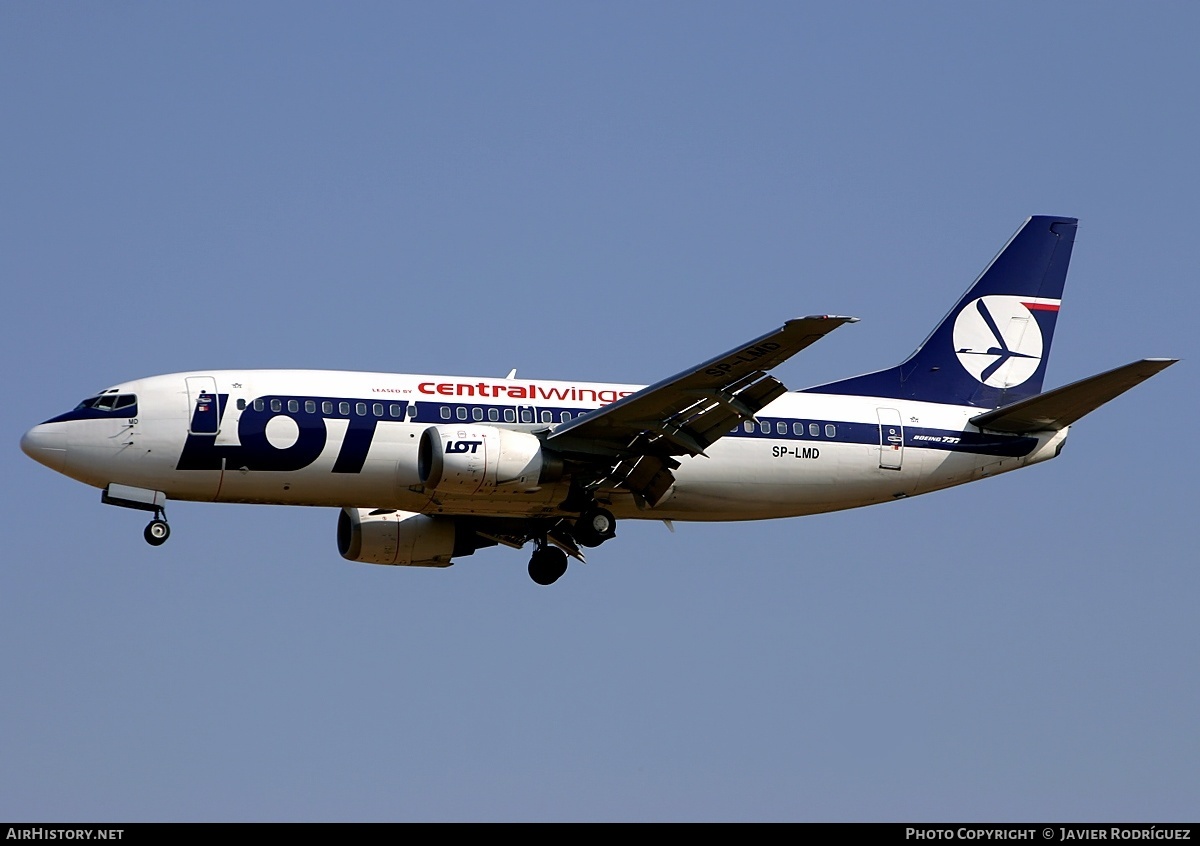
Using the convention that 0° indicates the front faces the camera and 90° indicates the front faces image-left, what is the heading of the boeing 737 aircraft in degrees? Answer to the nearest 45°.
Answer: approximately 90°
